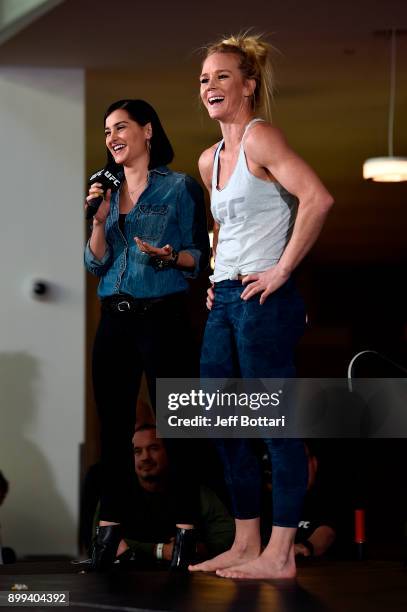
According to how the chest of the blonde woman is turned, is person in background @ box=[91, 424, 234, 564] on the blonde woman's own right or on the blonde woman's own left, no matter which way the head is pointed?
on the blonde woman's own right

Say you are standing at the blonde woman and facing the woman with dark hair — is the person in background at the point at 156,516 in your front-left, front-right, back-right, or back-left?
front-right

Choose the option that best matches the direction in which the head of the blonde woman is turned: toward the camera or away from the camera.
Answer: toward the camera

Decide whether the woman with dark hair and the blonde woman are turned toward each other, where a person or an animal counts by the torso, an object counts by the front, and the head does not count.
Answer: no

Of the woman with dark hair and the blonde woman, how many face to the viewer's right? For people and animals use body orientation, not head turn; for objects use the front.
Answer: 0

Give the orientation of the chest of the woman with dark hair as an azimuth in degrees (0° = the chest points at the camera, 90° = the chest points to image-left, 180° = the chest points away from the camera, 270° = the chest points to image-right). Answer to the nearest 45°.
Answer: approximately 45°

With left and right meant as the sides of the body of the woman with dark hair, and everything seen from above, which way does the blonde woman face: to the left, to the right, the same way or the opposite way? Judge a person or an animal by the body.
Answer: the same way

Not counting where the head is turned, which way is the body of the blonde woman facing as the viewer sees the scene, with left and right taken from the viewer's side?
facing the viewer and to the left of the viewer
